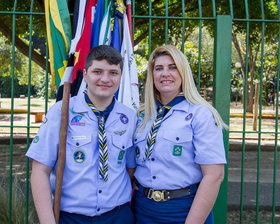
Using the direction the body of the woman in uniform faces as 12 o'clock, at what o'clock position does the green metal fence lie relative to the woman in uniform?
The green metal fence is roughly at 5 o'clock from the woman in uniform.

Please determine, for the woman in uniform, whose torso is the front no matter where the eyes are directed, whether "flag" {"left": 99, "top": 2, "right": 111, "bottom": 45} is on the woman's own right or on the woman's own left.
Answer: on the woman's own right

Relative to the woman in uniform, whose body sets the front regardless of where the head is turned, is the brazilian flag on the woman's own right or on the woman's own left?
on the woman's own right

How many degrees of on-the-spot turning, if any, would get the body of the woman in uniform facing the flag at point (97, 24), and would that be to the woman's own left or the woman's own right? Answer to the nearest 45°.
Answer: approximately 90° to the woman's own right

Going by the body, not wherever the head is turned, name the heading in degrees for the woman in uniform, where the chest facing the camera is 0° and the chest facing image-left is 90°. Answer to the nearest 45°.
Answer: approximately 45°

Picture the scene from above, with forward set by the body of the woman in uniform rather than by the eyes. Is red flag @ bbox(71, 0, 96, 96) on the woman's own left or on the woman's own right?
on the woman's own right

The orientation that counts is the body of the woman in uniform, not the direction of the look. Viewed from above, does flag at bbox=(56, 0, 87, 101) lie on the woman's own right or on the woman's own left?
on the woman's own right
